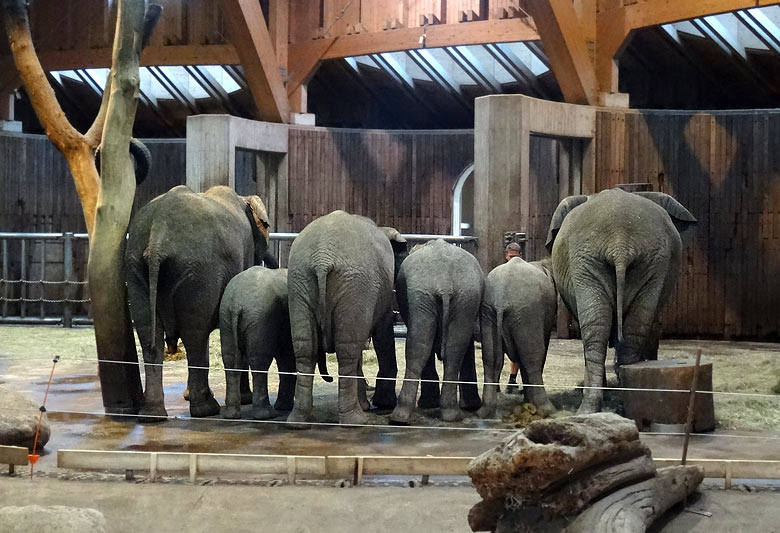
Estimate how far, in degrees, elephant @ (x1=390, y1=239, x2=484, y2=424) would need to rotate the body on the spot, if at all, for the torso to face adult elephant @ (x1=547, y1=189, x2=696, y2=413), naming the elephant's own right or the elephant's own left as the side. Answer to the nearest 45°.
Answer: approximately 90° to the elephant's own right

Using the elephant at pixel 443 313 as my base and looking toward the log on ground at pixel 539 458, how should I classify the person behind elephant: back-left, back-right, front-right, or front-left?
back-left

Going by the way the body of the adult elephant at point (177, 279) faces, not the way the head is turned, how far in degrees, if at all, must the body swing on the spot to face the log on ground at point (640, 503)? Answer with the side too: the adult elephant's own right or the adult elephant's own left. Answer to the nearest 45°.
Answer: approximately 90° to the adult elephant's own right

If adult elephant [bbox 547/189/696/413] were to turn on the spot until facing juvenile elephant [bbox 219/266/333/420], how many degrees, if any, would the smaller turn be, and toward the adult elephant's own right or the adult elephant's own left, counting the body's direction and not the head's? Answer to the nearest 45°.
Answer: approximately 90° to the adult elephant's own left

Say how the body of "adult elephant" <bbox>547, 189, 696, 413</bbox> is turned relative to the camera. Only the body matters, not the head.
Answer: away from the camera

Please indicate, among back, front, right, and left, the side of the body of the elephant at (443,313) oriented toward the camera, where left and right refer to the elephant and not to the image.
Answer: back

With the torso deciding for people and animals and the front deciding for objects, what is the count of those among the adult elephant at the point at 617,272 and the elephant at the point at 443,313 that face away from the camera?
2

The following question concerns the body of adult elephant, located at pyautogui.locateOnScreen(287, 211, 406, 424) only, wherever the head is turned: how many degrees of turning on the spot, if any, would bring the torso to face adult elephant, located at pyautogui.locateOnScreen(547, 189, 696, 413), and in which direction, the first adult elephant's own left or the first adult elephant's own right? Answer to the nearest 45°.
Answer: approximately 45° to the first adult elephant's own right

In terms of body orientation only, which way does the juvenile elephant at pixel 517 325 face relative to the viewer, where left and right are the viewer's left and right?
facing away from the viewer and to the right of the viewer
